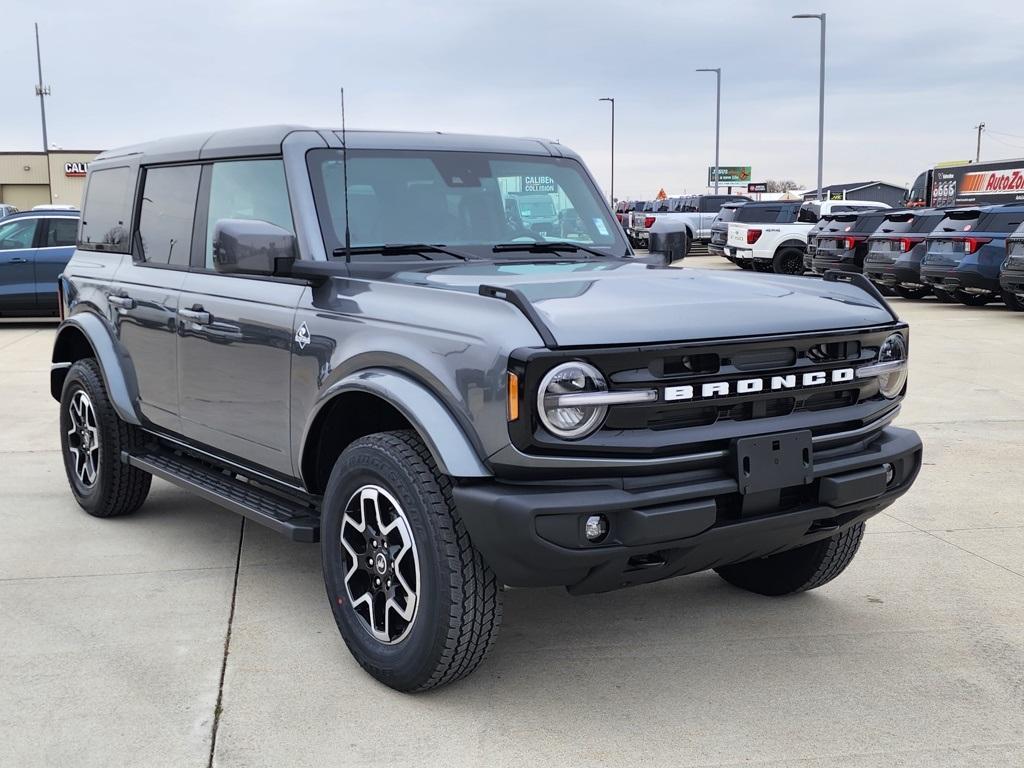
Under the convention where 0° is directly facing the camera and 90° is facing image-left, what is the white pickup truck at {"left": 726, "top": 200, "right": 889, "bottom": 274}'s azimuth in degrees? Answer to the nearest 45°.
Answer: approximately 225°

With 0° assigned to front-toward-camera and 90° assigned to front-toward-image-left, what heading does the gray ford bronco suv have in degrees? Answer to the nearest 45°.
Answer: approximately 315°

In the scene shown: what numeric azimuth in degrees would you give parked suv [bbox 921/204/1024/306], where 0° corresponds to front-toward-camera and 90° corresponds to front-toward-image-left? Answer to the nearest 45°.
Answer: approximately 225°

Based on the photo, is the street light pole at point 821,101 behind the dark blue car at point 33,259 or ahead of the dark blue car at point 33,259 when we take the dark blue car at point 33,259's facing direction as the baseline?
behind

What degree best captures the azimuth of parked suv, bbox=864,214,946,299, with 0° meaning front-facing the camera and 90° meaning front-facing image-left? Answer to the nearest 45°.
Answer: approximately 225°

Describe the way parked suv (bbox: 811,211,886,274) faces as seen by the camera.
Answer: facing away from the viewer and to the right of the viewer

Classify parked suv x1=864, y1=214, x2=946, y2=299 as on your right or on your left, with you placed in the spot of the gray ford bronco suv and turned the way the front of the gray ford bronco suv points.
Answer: on your left

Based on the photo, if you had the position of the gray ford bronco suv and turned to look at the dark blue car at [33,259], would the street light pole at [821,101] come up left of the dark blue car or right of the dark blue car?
right

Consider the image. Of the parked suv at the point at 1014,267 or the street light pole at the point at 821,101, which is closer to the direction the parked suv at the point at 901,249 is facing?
the street light pole

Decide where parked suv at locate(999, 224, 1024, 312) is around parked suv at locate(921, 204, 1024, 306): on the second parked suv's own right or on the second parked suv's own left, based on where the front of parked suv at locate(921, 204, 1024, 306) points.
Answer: on the second parked suv's own right

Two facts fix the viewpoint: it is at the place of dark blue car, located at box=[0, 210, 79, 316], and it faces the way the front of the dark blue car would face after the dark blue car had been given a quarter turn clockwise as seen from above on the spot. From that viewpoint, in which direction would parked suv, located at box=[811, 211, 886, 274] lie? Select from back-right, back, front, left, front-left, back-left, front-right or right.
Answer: right

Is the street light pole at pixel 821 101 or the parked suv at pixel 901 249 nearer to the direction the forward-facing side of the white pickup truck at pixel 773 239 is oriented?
the street light pole

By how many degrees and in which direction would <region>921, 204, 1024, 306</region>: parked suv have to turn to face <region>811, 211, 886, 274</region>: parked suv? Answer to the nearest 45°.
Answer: approximately 90° to its left

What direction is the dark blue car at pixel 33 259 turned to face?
to the viewer's left

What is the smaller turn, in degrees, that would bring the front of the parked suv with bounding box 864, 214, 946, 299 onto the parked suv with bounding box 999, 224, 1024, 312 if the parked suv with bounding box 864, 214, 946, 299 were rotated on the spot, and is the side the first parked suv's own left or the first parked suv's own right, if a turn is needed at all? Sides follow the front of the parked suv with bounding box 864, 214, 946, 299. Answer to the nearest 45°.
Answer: approximately 90° to the first parked suv's own right

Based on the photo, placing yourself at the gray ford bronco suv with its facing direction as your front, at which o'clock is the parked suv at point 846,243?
The parked suv is roughly at 8 o'clock from the gray ford bronco suv.
